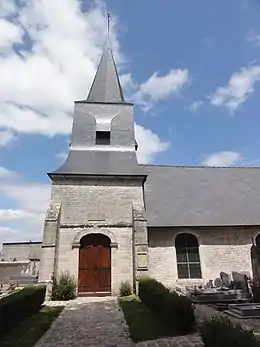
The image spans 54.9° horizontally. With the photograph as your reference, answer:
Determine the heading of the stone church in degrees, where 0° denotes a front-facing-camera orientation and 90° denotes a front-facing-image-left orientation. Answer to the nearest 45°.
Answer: approximately 0°

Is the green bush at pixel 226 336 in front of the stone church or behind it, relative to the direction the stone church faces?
in front

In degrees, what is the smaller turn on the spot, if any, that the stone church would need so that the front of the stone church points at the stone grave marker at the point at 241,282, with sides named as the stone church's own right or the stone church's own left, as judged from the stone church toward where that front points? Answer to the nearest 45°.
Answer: approximately 45° to the stone church's own left

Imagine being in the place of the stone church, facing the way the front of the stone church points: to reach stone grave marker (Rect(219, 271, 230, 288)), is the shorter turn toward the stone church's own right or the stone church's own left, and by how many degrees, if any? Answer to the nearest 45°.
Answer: approximately 90° to the stone church's own left

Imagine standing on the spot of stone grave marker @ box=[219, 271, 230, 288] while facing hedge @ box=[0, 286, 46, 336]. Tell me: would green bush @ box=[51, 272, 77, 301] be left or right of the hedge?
right

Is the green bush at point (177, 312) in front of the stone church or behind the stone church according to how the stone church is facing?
in front
